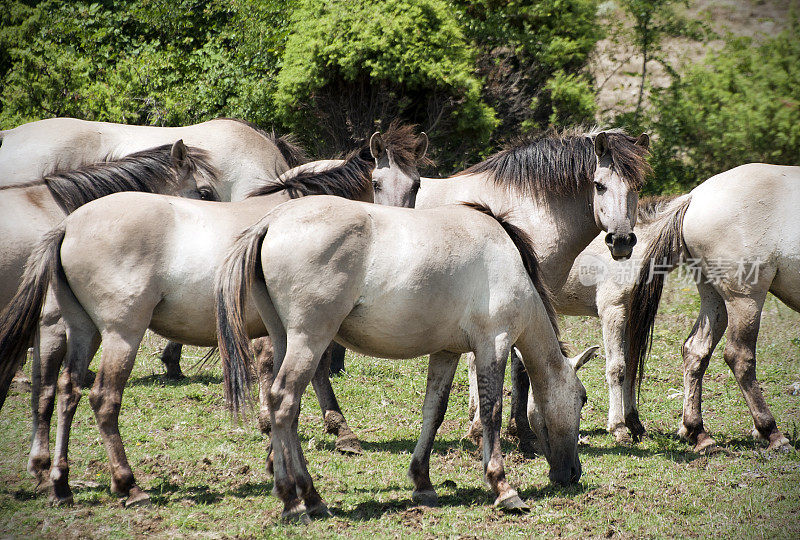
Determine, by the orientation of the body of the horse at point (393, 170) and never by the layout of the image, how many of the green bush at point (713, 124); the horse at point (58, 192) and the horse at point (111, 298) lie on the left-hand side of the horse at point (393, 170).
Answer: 1

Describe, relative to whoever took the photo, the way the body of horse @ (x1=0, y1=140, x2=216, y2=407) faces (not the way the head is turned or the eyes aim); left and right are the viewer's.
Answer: facing to the right of the viewer

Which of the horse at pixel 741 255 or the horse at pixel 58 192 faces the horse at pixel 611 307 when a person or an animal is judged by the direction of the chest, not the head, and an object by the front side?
the horse at pixel 58 192

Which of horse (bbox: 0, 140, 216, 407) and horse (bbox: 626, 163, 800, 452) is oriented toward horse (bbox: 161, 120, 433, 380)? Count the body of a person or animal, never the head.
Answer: horse (bbox: 0, 140, 216, 407)

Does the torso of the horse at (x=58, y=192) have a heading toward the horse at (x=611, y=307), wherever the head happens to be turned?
yes

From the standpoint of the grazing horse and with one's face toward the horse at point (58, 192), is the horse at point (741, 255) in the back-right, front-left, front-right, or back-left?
back-right

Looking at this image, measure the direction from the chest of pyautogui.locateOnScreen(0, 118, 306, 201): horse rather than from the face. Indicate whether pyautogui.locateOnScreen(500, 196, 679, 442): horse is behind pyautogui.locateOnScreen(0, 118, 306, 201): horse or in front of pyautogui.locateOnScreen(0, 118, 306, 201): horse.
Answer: in front

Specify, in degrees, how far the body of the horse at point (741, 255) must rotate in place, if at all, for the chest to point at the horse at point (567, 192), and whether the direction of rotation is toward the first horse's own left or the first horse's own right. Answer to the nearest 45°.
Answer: approximately 180°

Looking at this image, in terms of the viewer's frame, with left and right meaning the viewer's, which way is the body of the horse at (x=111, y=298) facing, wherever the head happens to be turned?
facing to the right of the viewer

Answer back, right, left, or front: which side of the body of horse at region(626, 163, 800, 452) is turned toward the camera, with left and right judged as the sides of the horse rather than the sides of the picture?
right

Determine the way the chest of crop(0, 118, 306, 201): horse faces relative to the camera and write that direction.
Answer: to the viewer's right

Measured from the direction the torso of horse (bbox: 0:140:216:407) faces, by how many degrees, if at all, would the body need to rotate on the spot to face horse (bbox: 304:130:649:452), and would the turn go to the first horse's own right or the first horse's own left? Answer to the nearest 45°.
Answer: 0° — it already faces it

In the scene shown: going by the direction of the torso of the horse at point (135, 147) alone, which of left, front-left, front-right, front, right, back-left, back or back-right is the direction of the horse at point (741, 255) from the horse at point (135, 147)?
front-right
